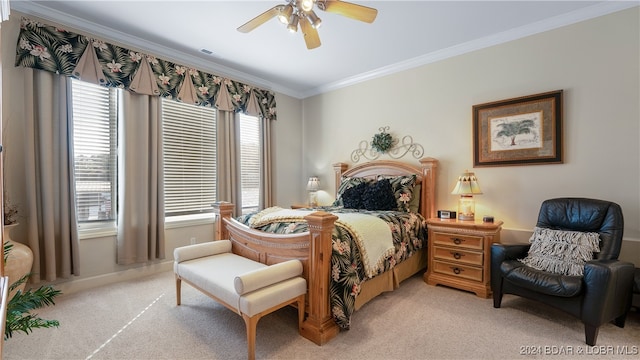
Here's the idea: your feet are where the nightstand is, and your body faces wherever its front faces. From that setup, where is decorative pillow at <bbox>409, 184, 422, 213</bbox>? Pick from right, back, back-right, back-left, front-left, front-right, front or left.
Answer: right

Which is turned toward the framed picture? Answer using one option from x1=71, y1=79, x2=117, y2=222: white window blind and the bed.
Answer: the white window blind

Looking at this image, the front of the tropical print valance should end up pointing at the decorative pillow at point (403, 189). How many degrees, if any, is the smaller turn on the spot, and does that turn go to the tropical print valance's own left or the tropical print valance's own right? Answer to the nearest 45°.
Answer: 0° — it already faces it

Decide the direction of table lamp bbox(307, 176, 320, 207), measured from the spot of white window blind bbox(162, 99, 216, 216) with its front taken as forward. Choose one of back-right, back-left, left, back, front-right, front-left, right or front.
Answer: front-left

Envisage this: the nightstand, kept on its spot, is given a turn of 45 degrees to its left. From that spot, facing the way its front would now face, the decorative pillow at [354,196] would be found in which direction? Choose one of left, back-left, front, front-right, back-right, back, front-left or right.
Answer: right

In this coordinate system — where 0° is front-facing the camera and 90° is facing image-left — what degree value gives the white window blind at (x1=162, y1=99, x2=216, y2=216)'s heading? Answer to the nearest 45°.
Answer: approximately 315°

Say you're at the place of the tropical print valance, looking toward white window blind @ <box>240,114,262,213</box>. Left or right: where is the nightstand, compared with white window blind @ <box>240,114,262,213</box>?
right

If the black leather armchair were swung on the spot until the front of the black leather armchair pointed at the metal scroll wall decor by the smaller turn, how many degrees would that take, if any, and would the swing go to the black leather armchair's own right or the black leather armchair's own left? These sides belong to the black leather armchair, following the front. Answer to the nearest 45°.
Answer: approximately 45° to the black leather armchair's own right

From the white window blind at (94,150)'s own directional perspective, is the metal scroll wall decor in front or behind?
in front

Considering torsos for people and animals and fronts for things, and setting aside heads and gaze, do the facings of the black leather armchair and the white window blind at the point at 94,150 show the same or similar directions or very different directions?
very different directions

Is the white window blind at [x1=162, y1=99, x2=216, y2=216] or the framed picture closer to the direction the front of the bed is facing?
the white window blind

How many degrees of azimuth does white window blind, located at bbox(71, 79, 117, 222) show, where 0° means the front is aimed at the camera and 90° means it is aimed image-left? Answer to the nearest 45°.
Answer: approximately 315°

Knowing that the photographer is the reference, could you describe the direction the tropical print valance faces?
facing the viewer and to the right of the viewer

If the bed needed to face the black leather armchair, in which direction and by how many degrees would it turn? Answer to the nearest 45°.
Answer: approximately 135° to its left

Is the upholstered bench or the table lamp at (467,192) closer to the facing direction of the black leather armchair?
the upholstered bench
